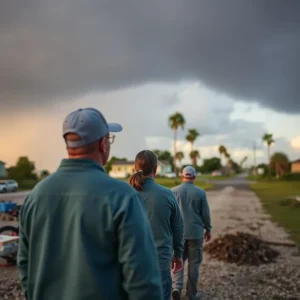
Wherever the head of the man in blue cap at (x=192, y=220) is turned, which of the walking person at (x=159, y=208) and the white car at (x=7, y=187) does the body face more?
the white car

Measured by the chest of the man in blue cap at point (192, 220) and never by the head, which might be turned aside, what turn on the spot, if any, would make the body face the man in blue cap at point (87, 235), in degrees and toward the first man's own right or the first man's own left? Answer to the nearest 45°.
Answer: approximately 180°

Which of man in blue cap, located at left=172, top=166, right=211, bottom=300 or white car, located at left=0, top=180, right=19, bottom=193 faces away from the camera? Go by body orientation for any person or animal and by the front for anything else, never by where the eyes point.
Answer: the man in blue cap

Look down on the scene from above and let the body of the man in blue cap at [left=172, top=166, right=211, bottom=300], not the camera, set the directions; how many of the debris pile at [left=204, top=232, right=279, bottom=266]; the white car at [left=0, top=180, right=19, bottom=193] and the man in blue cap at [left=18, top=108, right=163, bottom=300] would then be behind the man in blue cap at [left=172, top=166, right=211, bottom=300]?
1

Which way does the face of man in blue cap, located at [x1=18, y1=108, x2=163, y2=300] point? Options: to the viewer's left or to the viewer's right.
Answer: to the viewer's right

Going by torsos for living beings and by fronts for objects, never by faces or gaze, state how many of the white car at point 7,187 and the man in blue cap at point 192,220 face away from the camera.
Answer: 1

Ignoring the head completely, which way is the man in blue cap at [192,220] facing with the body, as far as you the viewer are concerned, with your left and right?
facing away from the viewer

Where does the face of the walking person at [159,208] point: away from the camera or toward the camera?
away from the camera
